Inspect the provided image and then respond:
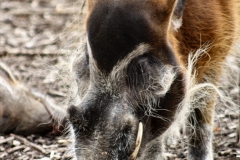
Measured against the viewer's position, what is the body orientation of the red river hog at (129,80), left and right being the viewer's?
facing the viewer and to the left of the viewer

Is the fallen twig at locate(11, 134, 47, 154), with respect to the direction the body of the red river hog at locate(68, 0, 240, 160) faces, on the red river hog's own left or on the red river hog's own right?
on the red river hog's own right
